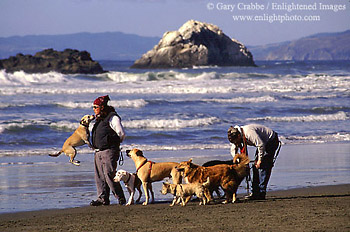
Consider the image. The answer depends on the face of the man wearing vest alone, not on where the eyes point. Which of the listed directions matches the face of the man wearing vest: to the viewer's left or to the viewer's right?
to the viewer's left

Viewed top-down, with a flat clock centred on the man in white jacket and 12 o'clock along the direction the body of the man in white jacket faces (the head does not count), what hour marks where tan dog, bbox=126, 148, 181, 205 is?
The tan dog is roughly at 12 o'clock from the man in white jacket.

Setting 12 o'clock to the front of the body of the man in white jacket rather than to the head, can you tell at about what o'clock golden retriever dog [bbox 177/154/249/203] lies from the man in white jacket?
The golden retriever dog is roughly at 11 o'clock from the man in white jacket.

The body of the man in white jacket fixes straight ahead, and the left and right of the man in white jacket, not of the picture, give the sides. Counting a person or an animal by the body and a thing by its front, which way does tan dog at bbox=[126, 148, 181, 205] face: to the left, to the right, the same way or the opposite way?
the same way

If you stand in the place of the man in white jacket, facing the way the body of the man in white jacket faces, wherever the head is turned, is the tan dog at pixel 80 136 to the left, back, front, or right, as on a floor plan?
front

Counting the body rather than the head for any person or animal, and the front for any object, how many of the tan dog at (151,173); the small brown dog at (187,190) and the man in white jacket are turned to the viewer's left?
3

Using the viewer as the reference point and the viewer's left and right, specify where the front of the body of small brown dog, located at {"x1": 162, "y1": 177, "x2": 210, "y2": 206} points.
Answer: facing to the left of the viewer

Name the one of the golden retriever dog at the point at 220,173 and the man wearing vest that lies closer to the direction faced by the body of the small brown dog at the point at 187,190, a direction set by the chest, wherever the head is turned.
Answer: the man wearing vest

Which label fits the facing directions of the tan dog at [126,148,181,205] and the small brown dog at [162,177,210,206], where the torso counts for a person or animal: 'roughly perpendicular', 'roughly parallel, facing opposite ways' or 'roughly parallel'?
roughly parallel

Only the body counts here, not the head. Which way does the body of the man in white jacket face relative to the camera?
to the viewer's left

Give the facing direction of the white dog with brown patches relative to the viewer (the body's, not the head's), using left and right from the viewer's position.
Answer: facing the viewer and to the left of the viewer

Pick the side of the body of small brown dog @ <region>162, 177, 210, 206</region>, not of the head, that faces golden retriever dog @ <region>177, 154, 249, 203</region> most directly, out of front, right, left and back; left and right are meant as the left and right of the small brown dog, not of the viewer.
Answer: back

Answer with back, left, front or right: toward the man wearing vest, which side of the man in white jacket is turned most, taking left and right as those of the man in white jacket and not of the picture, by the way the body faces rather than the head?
front

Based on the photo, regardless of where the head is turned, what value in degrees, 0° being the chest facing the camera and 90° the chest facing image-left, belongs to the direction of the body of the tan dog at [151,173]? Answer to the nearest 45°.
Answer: approximately 90°

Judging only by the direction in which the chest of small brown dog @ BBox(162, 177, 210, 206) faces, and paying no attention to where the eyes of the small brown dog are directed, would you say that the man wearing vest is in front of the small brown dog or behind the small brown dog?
in front
